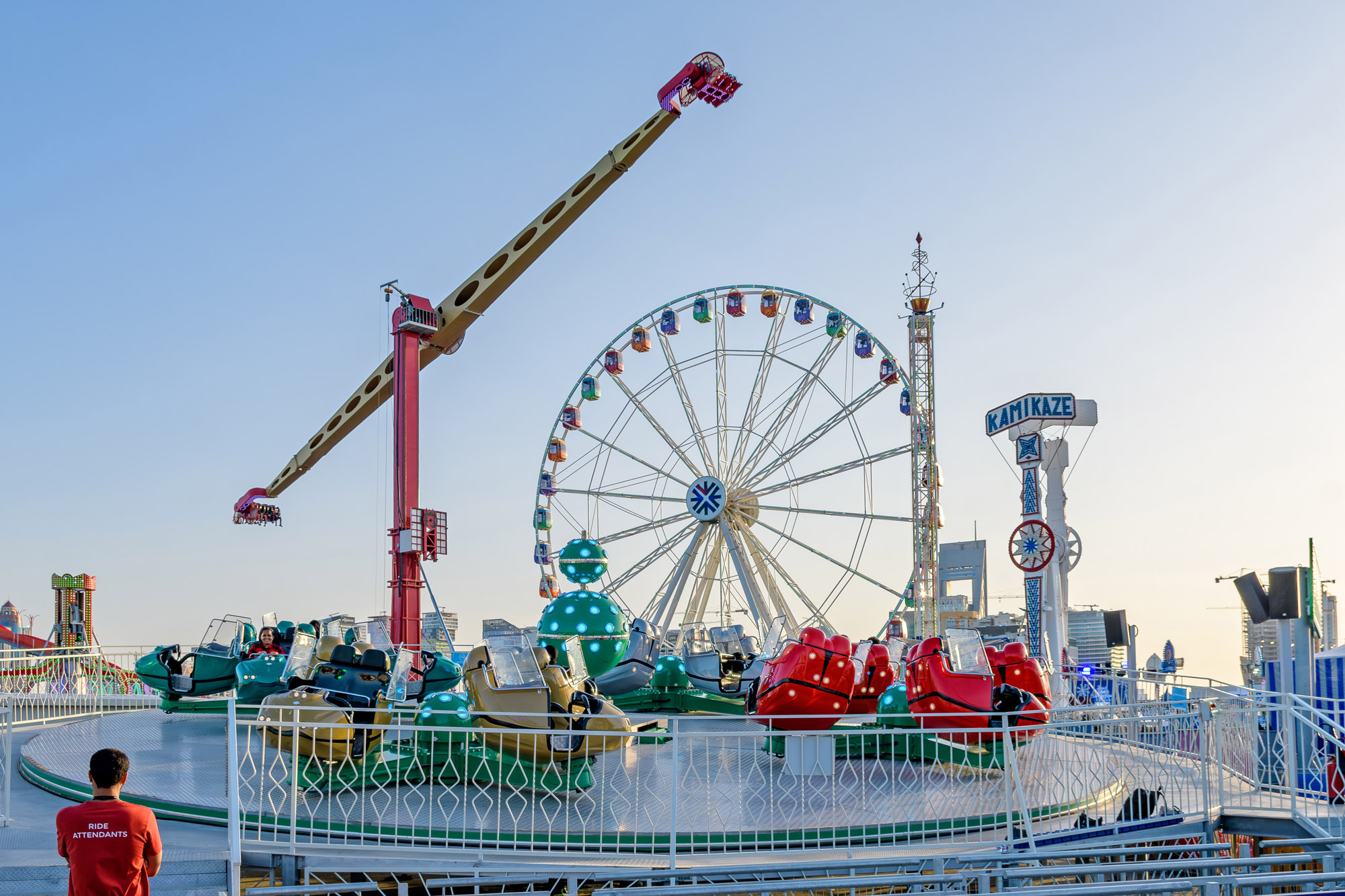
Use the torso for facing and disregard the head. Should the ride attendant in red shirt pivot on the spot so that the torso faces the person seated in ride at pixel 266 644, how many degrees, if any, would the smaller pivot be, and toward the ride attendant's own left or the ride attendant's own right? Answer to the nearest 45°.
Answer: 0° — they already face them

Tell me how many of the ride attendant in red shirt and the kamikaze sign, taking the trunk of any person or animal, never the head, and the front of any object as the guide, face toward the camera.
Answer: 1

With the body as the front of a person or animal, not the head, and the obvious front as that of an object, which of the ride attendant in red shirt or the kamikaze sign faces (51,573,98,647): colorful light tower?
the ride attendant in red shirt

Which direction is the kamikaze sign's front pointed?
toward the camera

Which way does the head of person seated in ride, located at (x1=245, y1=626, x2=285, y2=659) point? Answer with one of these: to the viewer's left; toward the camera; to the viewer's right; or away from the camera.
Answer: toward the camera

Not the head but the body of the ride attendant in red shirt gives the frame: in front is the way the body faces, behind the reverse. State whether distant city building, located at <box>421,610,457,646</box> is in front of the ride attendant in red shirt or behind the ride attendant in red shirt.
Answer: in front

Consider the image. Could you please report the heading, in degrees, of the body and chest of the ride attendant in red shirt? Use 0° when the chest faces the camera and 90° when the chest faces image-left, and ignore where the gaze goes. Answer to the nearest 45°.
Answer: approximately 180°

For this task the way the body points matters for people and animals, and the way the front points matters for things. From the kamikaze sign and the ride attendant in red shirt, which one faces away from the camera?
the ride attendant in red shirt

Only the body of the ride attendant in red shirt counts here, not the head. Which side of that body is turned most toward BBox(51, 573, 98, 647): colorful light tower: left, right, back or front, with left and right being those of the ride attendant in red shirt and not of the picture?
front

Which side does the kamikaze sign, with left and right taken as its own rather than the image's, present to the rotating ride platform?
front
